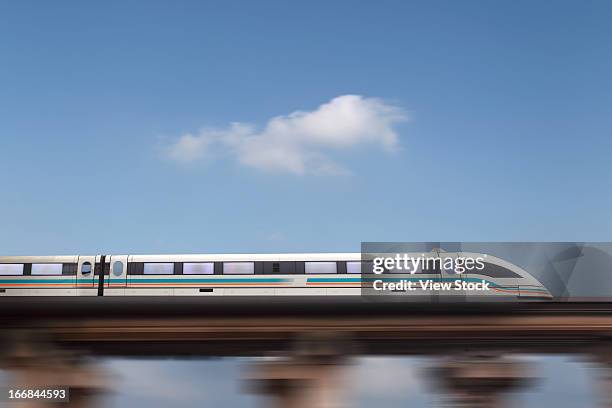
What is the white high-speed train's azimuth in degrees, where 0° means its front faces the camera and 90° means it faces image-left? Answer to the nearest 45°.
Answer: approximately 270°
